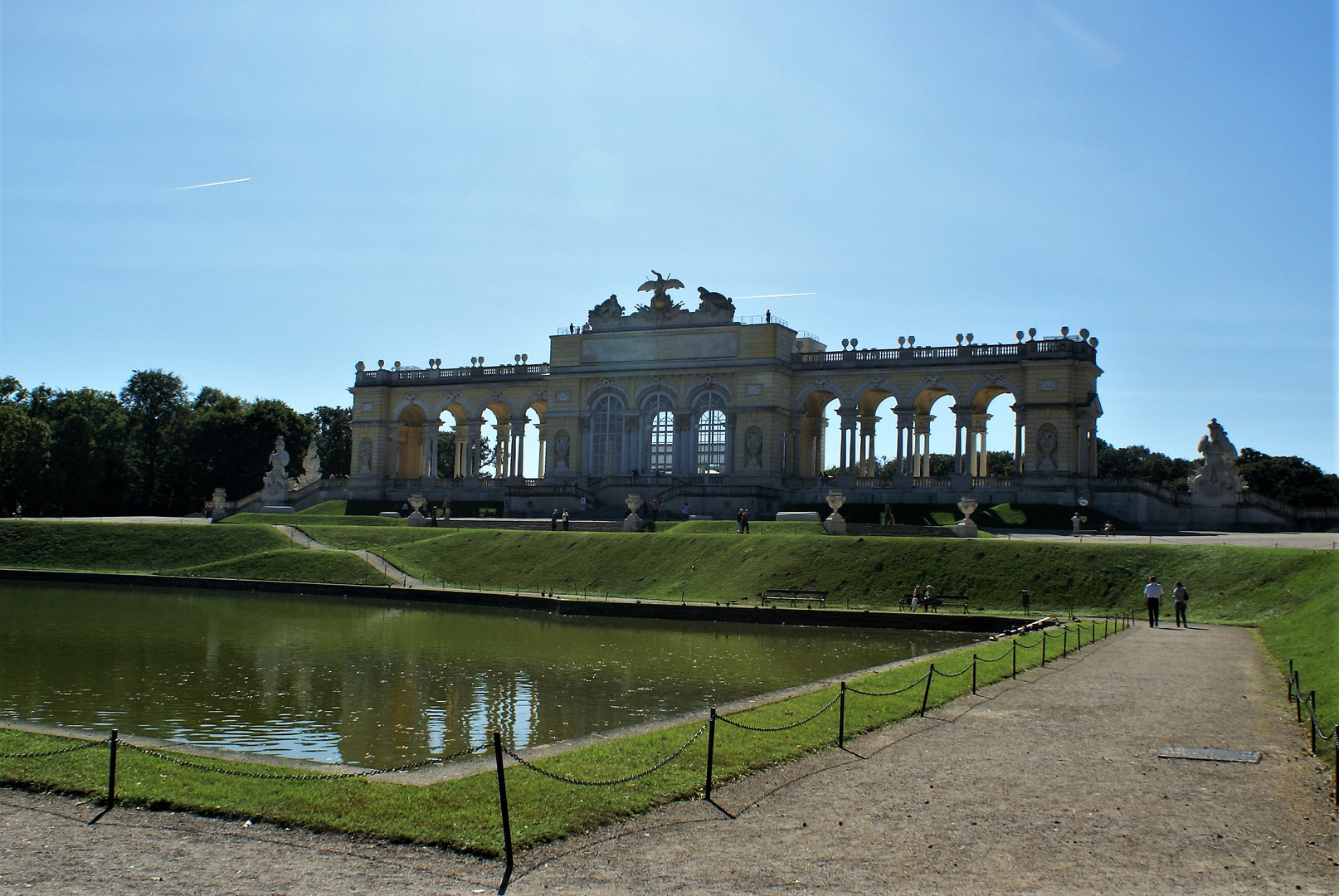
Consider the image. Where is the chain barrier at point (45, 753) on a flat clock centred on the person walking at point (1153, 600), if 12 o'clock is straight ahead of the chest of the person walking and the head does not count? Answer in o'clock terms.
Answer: The chain barrier is roughly at 7 o'clock from the person walking.

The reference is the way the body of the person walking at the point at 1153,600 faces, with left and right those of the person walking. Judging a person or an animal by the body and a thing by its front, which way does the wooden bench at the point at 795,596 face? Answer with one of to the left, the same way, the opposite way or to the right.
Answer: the opposite way

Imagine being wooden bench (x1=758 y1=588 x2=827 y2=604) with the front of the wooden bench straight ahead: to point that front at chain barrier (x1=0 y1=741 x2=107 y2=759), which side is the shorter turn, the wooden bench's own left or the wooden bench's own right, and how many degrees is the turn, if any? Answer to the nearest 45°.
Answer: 0° — it already faces it

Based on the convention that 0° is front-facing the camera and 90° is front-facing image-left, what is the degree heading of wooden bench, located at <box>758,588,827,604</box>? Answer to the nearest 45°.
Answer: approximately 0°

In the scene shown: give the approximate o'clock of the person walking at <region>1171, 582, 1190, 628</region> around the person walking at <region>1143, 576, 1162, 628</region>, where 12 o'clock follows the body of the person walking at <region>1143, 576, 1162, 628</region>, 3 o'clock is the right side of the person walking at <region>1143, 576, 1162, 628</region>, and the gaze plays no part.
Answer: the person walking at <region>1171, 582, 1190, 628</region> is roughly at 2 o'clock from the person walking at <region>1143, 576, 1162, 628</region>.

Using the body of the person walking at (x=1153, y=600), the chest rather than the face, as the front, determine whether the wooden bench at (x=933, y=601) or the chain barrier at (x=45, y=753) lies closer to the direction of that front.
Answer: the wooden bench

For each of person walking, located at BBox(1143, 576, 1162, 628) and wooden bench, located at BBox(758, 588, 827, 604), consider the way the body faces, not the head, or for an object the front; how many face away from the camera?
1

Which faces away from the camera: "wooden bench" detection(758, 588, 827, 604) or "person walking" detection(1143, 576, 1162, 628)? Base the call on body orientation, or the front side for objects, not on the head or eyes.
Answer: the person walking

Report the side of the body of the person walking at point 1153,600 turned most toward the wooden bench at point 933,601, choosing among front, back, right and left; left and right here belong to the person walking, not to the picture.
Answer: left

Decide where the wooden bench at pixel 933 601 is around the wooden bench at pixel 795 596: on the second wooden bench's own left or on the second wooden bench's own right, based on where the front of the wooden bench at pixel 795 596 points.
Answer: on the second wooden bench's own left

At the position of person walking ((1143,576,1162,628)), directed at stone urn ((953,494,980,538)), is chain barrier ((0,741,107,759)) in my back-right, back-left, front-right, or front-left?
back-left

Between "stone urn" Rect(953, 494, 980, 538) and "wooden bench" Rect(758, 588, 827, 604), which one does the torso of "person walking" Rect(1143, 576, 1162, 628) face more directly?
the stone urn

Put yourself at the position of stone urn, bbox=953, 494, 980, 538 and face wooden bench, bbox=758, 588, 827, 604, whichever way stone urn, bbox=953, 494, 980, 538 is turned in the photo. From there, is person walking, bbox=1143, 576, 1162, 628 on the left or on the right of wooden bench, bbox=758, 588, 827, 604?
left

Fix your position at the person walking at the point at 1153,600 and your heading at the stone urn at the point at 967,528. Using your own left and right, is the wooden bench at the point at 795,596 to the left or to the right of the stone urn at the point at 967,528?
left

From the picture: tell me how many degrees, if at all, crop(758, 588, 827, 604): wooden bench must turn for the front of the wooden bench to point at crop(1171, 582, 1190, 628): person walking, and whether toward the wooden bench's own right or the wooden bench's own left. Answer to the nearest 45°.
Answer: approximately 45° to the wooden bench's own left

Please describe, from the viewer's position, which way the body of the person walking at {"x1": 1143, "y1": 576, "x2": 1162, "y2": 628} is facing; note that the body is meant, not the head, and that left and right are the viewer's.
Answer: facing away from the viewer
